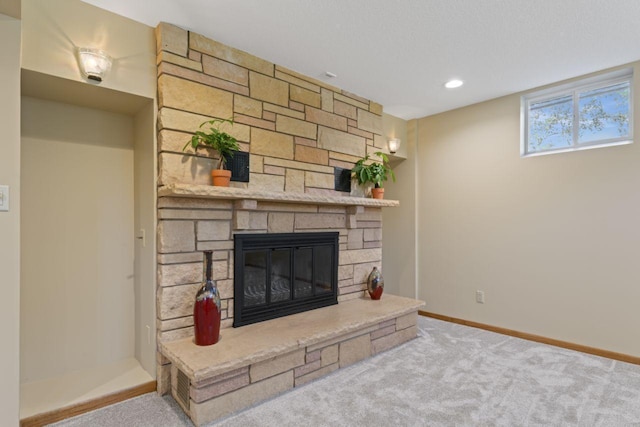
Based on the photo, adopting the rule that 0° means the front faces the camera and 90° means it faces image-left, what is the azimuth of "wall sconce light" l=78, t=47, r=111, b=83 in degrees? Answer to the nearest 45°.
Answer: approximately 315°

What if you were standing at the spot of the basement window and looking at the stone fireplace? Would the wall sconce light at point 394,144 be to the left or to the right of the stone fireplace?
right

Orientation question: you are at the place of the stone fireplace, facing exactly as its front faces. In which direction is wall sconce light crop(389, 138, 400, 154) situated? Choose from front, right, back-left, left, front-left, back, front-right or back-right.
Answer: left

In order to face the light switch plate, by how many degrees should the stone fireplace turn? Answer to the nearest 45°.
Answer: approximately 90° to its right

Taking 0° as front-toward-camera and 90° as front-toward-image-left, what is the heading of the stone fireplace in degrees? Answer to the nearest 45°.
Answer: approximately 315°
